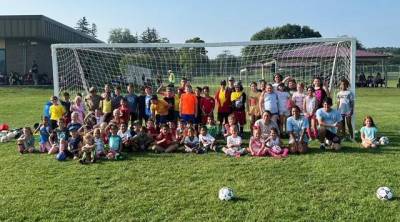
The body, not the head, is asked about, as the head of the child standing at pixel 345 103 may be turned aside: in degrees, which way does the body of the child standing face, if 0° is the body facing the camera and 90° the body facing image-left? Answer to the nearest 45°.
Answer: approximately 0°

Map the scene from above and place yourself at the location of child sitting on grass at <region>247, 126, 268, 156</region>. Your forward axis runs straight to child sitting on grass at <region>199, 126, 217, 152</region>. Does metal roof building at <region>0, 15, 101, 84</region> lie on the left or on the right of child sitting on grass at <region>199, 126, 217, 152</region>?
right

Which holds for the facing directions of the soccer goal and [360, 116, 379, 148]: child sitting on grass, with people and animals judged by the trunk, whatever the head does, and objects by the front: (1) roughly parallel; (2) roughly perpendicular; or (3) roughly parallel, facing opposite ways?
roughly parallel

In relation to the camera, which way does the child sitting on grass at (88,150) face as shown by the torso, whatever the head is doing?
toward the camera

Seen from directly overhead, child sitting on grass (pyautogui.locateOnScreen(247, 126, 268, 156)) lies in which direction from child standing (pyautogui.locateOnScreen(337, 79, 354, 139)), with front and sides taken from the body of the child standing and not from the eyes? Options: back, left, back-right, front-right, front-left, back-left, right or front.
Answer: front-right

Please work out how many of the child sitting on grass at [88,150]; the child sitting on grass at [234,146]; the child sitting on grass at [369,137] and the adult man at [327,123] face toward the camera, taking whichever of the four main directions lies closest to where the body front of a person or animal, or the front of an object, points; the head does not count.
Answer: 4

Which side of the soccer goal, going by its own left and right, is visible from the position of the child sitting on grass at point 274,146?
front

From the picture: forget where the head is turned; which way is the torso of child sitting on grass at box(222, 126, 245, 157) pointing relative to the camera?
toward the camera

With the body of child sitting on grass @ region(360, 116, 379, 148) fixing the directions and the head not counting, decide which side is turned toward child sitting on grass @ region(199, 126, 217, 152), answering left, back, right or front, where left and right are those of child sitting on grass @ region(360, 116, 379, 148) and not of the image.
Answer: right

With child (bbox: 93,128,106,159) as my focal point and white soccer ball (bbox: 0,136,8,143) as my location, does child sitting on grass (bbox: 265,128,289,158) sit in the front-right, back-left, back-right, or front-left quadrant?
front-left

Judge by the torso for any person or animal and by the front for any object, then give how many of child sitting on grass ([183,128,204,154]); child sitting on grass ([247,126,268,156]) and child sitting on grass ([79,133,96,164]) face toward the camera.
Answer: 3
